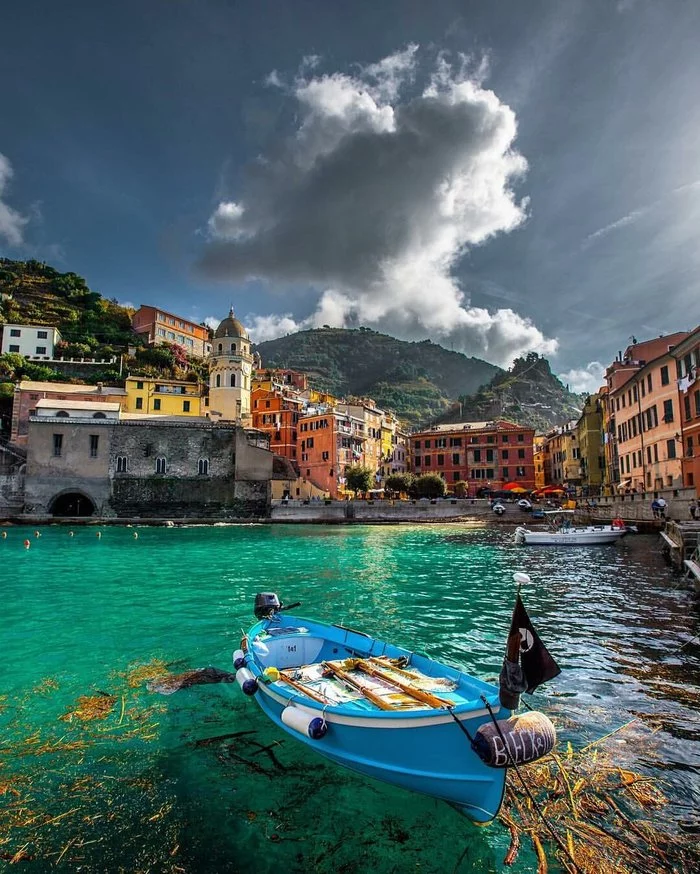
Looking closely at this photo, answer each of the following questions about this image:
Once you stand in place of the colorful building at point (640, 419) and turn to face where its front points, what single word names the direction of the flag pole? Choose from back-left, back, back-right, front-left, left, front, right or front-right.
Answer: front-left

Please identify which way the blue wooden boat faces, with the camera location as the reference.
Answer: facing the viewer and to the right of the viewer

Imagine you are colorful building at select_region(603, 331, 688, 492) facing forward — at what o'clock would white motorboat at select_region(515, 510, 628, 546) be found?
The white motorboat is roughly at 11 o'clock from the colorful building.

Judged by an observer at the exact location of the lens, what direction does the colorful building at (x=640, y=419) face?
facing the viewer and to the left of the viewer

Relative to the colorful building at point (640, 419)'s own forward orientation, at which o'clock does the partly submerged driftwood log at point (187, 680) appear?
The partly submerged driftwood log is roughly at 11 o'clock from the colorful building.

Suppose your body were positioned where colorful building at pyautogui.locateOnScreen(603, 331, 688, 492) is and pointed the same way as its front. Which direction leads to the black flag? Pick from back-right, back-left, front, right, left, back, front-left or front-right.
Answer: front-left

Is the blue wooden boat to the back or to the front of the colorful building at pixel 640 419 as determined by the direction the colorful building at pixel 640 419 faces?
to the front
